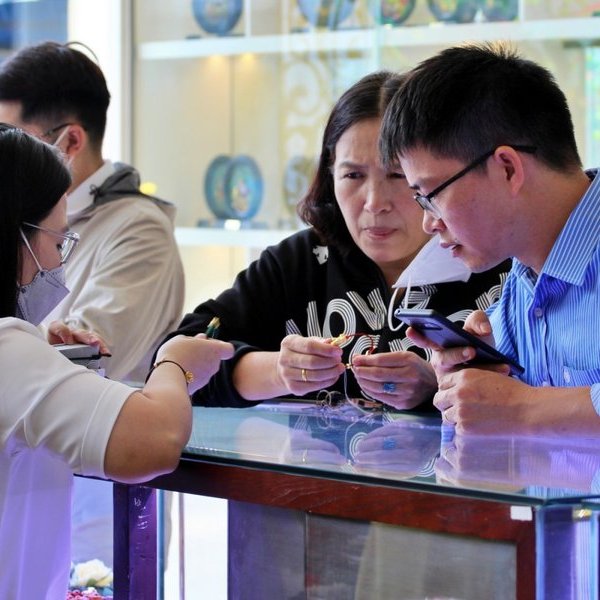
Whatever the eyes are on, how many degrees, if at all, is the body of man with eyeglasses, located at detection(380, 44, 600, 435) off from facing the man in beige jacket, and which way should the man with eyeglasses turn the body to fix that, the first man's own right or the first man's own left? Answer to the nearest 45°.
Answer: approximately 45° to the first man's own right

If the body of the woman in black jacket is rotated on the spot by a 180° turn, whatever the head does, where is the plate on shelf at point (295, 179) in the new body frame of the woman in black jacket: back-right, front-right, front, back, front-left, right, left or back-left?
front

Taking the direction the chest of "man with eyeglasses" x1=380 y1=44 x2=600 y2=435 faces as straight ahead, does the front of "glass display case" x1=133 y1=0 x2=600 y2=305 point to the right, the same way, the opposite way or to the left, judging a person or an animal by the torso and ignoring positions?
to the left

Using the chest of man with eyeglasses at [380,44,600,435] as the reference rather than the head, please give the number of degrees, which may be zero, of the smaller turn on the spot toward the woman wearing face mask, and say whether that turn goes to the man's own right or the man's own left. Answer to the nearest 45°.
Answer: approximately 45° to the man's own left

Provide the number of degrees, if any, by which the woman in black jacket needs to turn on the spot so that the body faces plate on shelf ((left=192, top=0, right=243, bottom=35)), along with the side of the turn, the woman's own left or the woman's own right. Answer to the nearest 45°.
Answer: approximately 180°

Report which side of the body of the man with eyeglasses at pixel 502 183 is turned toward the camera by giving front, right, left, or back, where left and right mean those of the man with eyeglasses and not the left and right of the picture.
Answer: left

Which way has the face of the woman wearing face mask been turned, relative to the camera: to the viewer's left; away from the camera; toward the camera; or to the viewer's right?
to the viewer's right

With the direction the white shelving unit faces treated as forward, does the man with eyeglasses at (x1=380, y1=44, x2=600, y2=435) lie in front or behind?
in front

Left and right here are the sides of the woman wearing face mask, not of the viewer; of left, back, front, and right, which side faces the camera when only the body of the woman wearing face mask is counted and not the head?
right

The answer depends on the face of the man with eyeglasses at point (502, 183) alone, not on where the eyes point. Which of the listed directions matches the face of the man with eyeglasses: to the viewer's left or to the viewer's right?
to the viewer's left

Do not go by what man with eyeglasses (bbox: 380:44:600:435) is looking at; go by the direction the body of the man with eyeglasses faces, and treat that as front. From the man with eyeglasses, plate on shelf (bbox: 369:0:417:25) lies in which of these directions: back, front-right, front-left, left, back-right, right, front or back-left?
right

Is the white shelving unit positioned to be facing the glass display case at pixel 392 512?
yes
